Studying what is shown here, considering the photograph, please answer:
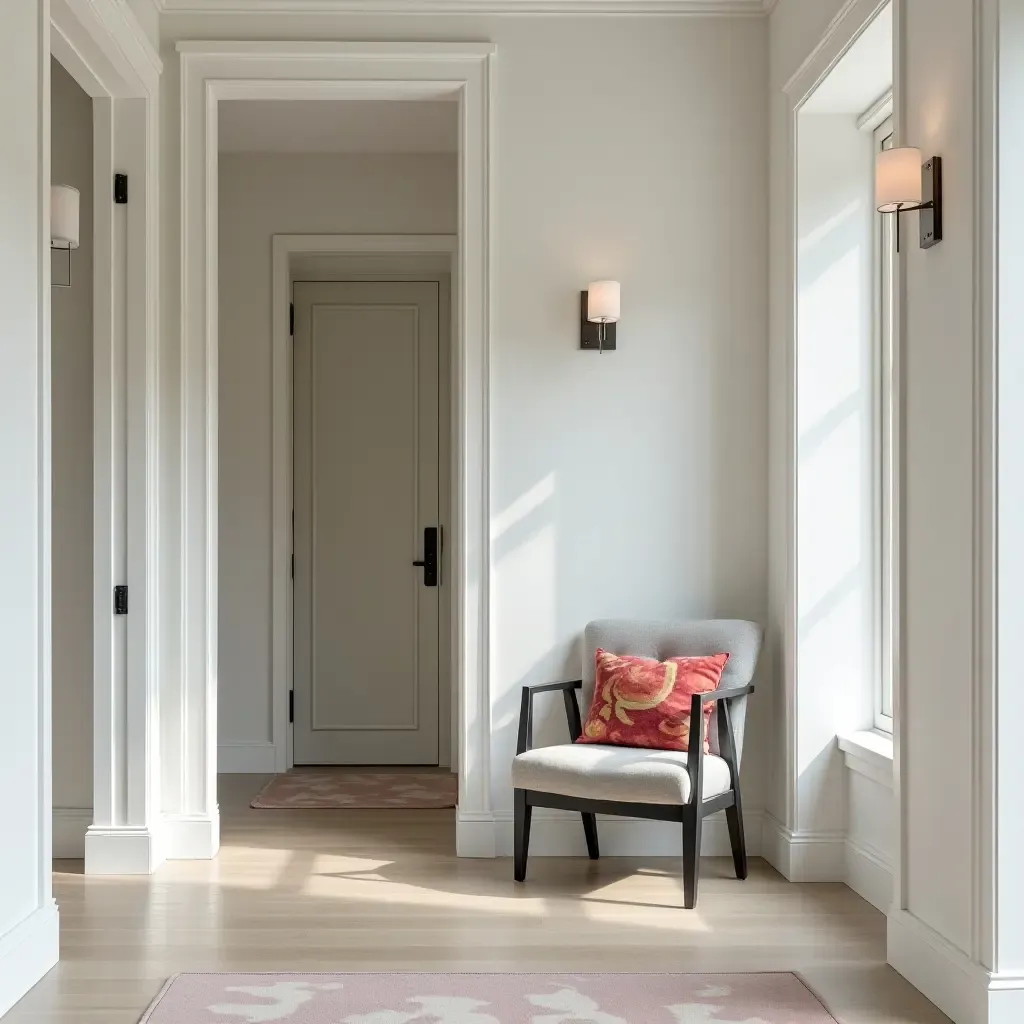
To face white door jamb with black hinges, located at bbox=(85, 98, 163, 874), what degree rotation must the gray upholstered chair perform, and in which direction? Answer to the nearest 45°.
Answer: approximately 45° to its right

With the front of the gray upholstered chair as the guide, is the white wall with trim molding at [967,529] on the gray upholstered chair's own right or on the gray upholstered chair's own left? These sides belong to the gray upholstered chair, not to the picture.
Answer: on the gray upholstered chair's own left

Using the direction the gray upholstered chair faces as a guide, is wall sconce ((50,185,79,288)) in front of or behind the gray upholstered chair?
in front

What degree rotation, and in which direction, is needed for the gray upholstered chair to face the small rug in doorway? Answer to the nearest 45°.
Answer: approximately 90° to its right

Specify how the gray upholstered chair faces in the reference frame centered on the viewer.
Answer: facing the viewer and to the left of the viewer
